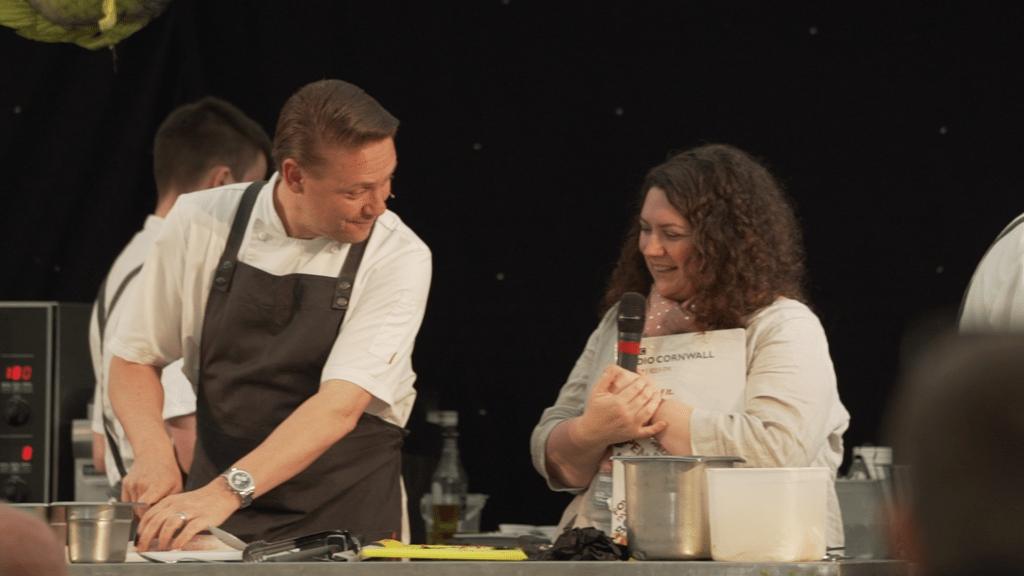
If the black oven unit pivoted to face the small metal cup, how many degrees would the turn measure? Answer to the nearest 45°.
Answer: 0° — it already faces it

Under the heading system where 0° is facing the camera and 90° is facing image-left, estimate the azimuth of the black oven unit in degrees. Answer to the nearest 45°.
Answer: approximately 0°

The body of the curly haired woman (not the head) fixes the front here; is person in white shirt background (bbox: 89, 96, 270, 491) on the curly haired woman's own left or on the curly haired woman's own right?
on the curly haired woman's own right

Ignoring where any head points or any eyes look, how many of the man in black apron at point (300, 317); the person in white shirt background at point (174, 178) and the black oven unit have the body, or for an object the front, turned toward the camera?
2

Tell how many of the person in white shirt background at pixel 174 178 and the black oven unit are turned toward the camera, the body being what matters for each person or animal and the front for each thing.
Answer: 1

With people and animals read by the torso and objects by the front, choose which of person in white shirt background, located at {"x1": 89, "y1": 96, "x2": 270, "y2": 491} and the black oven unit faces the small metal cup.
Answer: the black oven unit

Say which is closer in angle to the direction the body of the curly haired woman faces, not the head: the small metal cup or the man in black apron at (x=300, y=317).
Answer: the small metal cup
